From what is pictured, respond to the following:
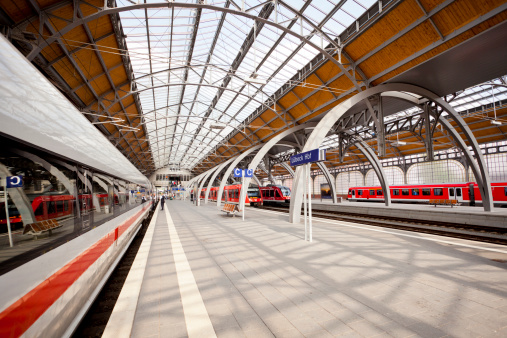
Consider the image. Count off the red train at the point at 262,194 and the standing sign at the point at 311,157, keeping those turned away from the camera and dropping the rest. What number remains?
0

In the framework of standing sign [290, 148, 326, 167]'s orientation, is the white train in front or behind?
in front

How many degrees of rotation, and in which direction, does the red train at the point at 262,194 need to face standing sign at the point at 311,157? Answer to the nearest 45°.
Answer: approximately 45° to its right

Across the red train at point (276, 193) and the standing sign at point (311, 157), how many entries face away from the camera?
0

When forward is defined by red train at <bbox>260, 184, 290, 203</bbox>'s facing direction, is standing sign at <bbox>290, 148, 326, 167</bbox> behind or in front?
in front

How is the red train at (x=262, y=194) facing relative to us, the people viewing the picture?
facing the viewer and to the right of the viewer

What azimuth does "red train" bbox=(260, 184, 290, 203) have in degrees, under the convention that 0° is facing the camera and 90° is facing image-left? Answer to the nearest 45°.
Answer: approximately 315°

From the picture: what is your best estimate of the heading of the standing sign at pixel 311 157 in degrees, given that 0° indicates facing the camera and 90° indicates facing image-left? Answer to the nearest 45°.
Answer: approximately 45°
